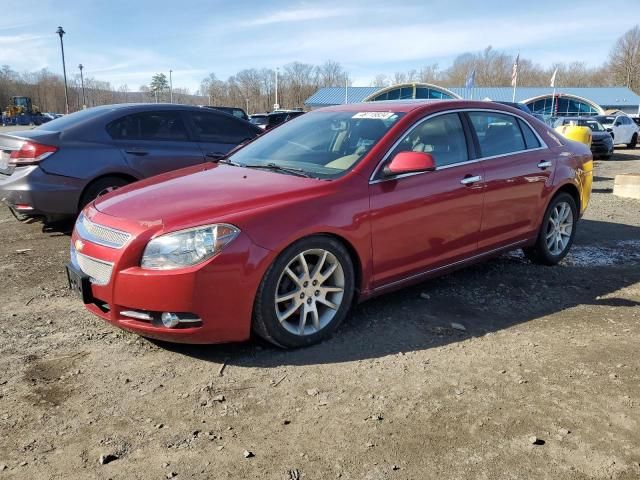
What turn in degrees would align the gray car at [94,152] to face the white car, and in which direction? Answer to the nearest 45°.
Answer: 0° — it already faces it

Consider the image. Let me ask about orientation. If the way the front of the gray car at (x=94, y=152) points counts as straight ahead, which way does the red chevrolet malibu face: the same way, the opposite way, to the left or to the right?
the opposite way

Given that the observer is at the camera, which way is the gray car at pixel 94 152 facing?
facing away from the viewer and to the right of the viewer

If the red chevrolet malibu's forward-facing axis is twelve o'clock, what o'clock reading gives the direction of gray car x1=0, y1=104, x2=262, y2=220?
The gray car is roughly at 3 o'clock from the red chevrolet malibu.

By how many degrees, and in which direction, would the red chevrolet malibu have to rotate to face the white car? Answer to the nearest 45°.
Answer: approximately 180°

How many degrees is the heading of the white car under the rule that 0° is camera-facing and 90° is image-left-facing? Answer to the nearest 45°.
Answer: approximately 45°
